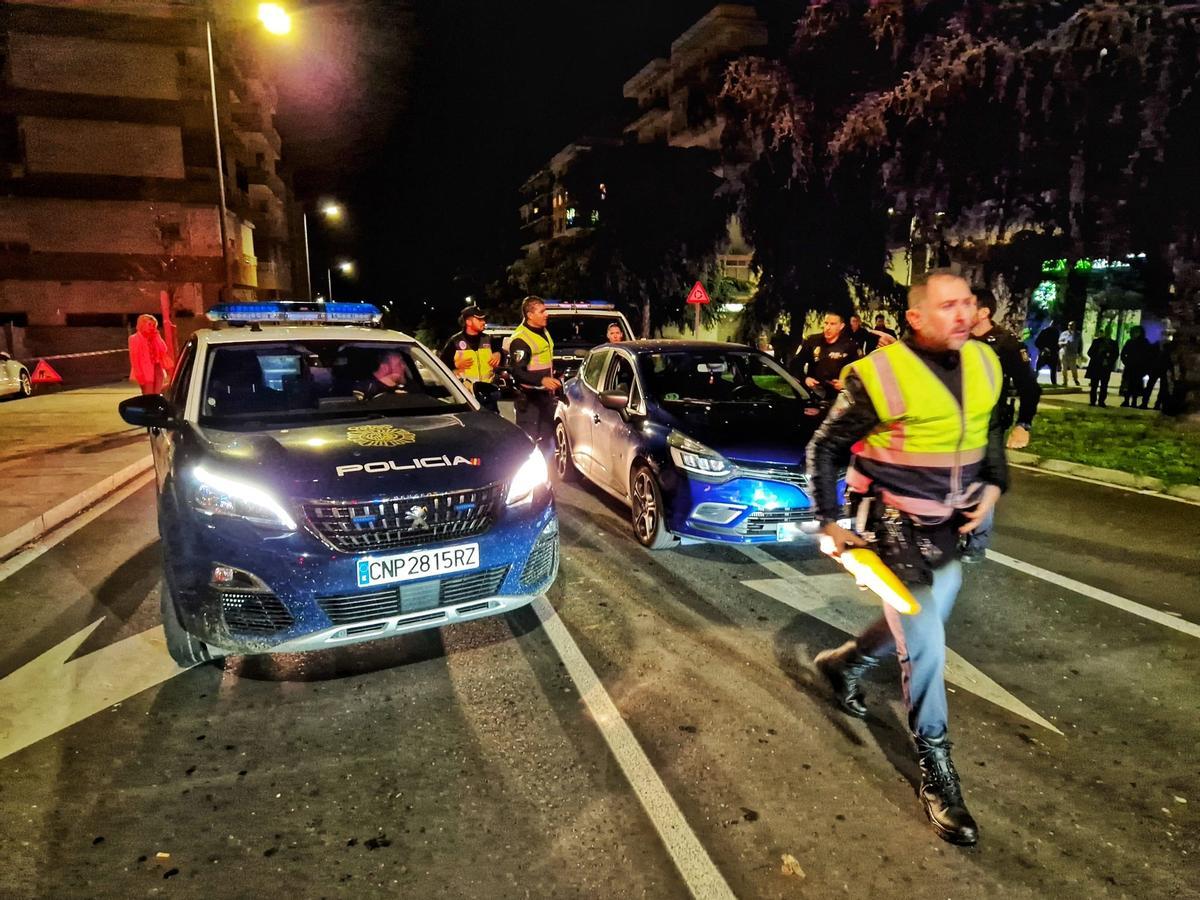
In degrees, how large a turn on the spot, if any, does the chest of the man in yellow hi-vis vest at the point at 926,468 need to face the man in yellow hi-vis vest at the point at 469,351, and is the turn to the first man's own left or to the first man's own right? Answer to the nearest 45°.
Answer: approximately 180°

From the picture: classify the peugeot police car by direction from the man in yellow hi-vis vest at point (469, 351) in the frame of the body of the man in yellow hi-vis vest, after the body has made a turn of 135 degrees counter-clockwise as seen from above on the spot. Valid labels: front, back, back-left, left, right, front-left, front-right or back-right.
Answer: back

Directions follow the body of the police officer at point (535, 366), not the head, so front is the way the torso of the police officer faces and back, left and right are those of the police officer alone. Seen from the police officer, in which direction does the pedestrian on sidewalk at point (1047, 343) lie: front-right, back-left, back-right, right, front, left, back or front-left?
left

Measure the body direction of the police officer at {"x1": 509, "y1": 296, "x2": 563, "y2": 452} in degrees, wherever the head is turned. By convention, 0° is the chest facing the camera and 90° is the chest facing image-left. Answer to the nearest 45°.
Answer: approximately 315°

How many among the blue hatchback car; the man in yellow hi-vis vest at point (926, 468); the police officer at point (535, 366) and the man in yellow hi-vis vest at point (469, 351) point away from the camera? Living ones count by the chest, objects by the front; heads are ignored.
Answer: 0

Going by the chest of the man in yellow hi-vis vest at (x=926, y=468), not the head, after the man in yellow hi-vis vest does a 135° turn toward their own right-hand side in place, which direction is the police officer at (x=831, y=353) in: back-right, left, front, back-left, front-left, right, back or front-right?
right

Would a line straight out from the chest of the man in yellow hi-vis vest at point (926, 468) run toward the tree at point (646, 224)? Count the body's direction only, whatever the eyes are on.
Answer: no

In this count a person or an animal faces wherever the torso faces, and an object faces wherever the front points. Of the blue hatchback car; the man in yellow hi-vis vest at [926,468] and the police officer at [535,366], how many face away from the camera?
0

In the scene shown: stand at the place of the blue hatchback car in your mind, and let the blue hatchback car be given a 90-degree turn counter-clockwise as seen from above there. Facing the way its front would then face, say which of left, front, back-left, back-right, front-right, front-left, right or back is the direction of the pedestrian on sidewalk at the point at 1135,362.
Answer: front

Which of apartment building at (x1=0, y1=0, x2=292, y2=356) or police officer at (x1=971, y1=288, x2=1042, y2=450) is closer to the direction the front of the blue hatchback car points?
the police officer

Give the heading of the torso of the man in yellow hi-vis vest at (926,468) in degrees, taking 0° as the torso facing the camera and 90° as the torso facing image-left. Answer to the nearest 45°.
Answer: approximately 315°

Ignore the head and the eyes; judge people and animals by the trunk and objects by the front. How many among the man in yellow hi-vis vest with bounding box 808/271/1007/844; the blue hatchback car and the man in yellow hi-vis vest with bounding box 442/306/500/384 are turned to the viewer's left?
0

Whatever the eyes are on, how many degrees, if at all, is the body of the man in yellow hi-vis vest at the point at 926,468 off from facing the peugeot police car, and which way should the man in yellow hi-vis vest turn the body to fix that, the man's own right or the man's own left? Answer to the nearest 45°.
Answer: approximately 135° to the man's own right

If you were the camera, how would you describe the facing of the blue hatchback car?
facing the viewer and to the right of the viewer

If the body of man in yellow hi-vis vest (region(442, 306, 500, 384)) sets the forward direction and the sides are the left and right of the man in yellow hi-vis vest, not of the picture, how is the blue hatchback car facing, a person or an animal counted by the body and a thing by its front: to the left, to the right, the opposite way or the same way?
the same way

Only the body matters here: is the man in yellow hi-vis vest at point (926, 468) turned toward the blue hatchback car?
no

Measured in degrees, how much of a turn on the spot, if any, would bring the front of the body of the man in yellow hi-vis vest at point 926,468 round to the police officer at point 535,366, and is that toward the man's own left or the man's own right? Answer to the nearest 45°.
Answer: approximately 180°

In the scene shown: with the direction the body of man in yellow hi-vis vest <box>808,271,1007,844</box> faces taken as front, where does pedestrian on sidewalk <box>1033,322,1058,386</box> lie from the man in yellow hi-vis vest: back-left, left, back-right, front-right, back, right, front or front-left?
back-left

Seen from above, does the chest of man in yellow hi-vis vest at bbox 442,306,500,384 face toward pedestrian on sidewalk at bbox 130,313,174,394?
no

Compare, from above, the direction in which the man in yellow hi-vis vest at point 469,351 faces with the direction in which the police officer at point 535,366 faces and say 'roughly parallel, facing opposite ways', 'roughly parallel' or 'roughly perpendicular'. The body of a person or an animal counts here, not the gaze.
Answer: roughly parallel

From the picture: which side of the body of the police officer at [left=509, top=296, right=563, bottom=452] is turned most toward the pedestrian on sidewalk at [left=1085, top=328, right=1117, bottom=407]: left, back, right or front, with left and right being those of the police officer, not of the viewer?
left

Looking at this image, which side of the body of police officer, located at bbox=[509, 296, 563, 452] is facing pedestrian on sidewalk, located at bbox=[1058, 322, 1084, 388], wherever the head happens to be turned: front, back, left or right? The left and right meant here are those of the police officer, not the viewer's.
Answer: left
